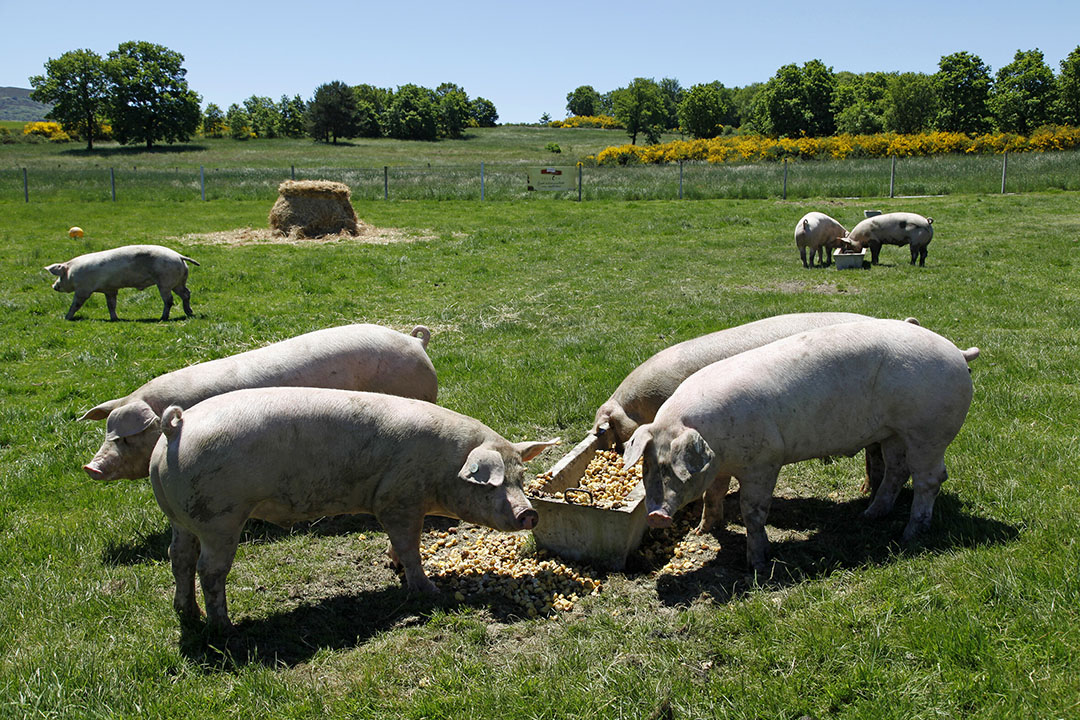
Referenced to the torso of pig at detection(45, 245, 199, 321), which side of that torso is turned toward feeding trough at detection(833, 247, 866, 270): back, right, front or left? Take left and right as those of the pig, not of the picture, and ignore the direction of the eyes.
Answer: back

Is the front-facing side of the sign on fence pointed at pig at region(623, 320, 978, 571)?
yes

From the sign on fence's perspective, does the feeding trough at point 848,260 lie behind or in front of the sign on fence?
in front

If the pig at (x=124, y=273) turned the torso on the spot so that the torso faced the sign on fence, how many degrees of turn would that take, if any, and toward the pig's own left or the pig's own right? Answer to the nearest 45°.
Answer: approximately 135° to the pig's own right

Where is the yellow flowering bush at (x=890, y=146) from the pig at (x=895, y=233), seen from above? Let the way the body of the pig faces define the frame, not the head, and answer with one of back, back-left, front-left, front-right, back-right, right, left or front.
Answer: right

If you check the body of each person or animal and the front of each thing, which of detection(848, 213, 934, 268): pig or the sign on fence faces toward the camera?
the sign on fence

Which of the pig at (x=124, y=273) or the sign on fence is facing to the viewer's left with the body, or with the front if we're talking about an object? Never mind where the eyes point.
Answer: the pig

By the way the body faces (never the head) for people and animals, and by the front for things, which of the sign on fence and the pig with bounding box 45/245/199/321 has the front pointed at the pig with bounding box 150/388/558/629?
the sign on fence

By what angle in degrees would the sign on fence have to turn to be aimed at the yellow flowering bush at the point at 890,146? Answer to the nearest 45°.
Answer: approximately 135° to its left

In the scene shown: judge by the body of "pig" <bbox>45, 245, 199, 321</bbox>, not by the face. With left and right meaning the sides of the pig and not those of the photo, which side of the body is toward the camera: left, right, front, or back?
left

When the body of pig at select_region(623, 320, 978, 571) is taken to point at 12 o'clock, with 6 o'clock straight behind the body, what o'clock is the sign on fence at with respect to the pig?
The sign on fence is roughly at 4 o'clock from the pig.

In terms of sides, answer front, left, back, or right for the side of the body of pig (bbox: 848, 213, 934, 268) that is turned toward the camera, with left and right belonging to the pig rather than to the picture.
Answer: left

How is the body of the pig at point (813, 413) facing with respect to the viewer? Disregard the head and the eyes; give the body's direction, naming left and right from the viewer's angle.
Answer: facing the viewer and to the left of the viewer

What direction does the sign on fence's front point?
toward the camera

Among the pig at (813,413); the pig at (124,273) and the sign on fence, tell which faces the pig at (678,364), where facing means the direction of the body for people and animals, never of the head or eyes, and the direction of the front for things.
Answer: the sign on fence

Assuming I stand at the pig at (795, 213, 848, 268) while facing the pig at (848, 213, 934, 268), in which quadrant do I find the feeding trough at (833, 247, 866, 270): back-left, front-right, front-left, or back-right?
front-right
